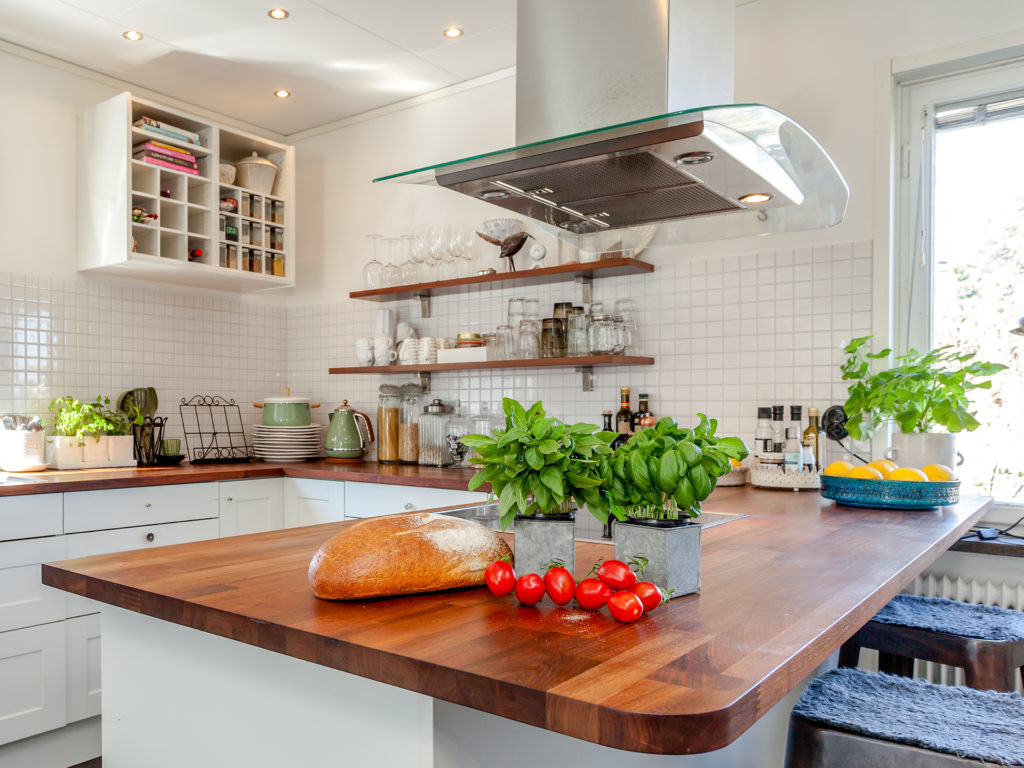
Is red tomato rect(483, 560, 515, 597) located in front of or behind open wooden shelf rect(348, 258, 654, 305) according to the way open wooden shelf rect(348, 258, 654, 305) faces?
in front

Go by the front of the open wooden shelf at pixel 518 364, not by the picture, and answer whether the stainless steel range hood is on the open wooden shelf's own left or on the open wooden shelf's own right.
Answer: on the open wooden shelf's own left

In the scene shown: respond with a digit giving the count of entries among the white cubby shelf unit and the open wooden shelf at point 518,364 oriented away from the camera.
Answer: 0

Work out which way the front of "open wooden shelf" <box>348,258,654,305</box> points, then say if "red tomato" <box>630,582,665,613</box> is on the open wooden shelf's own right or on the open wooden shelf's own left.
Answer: on the open wooden shelf's own left

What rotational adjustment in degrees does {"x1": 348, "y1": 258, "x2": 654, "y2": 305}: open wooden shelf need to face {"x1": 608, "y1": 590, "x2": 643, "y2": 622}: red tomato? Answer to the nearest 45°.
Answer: approximately 45° to its left

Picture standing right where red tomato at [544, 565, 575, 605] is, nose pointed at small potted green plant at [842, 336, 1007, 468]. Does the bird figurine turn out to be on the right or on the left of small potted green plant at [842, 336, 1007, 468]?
left

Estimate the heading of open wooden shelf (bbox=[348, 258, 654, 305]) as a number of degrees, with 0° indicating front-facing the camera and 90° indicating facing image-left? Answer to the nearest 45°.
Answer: approximately 45°

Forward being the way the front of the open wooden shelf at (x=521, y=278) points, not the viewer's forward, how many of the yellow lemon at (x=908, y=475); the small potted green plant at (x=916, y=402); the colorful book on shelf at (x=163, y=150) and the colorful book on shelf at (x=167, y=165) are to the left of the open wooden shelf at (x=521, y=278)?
2

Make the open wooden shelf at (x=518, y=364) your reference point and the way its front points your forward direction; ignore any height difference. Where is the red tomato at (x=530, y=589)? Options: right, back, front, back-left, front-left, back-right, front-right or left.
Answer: front-left

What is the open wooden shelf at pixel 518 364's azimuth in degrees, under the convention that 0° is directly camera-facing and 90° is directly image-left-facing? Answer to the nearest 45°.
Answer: approximately 45°

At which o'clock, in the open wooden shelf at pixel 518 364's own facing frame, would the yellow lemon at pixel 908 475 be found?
The yellow lemon is roughly at 9 o'clock from the open wooden shelf.

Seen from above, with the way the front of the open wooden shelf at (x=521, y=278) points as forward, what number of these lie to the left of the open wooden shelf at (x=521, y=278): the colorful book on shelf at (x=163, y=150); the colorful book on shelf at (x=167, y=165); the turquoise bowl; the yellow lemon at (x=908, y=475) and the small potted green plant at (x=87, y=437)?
2
